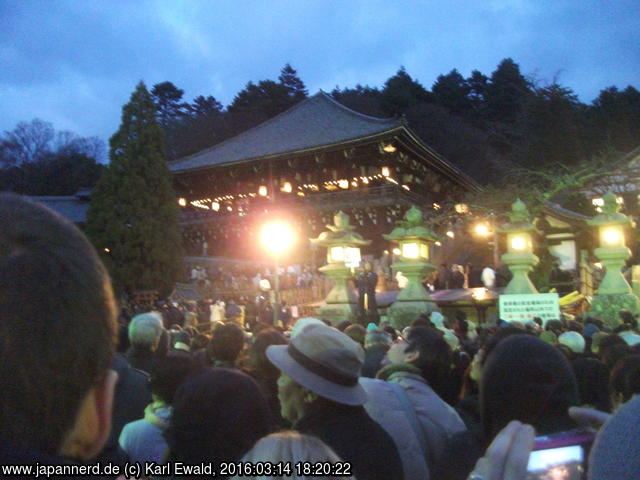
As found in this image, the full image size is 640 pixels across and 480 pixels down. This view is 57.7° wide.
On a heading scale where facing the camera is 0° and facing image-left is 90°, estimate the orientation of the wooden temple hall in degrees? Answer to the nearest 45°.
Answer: approximately 45°

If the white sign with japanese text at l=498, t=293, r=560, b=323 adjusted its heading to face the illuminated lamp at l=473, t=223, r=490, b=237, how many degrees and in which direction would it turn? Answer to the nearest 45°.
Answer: approximately 180°

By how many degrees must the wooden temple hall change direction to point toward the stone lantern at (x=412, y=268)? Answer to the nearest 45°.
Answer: approximately 45° to its left

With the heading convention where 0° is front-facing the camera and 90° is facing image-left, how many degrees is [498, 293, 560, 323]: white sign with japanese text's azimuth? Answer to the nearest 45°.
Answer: approximately 0°

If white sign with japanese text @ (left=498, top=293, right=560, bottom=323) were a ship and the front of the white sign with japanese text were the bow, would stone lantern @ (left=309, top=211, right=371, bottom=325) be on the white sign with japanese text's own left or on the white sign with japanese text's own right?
on the white sign with japanese text's own right

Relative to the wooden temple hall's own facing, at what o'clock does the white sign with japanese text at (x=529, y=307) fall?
The white sign with japanese text is roughly at 10 o'clock from the wooden temple hall.

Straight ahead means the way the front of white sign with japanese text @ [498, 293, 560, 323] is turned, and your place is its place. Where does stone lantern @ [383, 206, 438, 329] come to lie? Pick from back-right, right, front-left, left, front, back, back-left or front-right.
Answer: back-right

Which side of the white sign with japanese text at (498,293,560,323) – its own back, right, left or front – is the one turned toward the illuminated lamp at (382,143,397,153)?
back

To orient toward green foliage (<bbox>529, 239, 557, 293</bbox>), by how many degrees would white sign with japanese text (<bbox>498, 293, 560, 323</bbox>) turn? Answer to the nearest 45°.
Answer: approximately 180°
